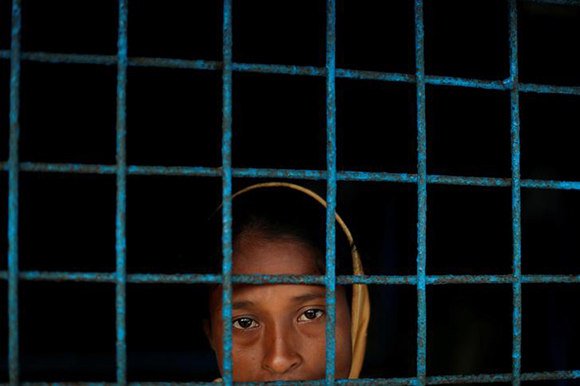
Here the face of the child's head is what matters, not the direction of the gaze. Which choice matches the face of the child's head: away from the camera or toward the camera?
toward the camera
